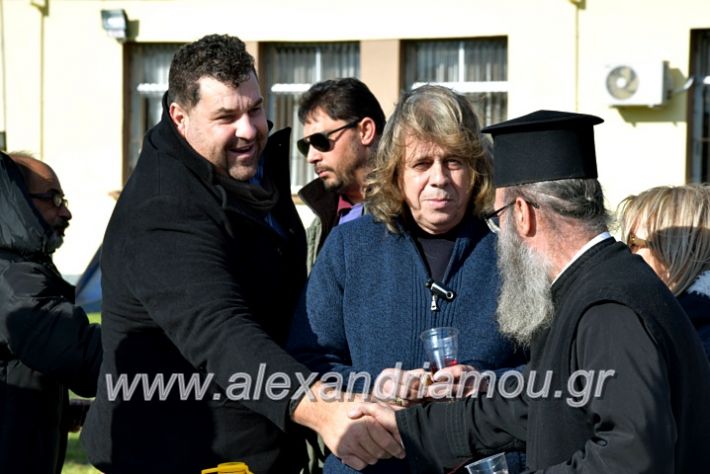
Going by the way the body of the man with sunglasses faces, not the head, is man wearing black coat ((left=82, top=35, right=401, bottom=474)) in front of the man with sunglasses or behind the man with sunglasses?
in front

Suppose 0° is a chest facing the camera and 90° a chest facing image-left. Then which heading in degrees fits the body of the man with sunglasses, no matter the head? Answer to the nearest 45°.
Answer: approximately 45°

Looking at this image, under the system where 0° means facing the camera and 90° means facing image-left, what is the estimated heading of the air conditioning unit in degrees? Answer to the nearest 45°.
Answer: approximately 0°

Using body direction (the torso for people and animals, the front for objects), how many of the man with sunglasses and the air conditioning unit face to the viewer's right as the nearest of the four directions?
0

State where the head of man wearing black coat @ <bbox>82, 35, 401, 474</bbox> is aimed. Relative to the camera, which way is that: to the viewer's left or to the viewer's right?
to the viewer's right

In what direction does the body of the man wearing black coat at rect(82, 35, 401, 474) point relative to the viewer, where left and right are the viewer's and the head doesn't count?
facing the viewer and to the right of the viewer

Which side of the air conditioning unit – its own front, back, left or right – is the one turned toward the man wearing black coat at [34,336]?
front

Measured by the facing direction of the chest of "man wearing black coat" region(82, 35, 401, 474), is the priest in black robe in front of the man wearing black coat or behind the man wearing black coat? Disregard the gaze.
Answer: in front

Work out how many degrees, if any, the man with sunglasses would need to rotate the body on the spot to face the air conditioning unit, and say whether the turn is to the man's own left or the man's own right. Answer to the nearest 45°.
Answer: approximately 180°

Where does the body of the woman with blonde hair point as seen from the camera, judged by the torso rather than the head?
to the viewer's left

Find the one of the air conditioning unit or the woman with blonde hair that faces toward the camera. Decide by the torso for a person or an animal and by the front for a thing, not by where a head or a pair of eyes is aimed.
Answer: the air conditioning unit

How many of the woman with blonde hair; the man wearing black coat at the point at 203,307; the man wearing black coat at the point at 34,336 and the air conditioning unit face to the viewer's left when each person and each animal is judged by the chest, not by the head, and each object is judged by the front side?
1

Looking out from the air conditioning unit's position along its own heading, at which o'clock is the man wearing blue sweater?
The man wearing blue sweater is roughly at 12 o'clock from the air conditioning unit.

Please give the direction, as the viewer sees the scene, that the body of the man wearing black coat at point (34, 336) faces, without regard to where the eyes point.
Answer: to the viewer's right

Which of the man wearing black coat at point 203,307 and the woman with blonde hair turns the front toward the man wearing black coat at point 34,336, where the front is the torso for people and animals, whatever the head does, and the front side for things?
the woman with blonde hair
